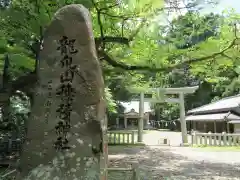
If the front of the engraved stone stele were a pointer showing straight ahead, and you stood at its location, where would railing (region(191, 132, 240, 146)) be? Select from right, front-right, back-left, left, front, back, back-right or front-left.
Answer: back-left

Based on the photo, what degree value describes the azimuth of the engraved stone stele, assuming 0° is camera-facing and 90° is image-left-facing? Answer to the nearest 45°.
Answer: approximately 0°
